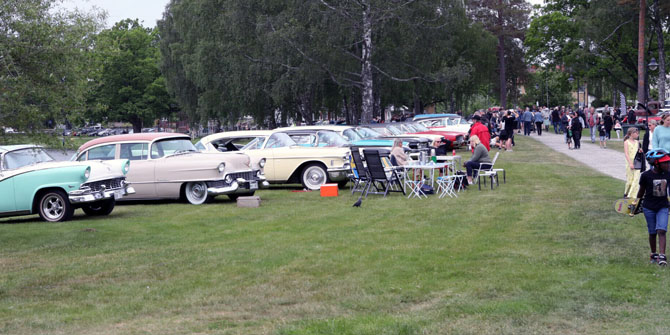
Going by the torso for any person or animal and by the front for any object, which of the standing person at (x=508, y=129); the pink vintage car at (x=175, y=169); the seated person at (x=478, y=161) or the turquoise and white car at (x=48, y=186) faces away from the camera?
the standing person

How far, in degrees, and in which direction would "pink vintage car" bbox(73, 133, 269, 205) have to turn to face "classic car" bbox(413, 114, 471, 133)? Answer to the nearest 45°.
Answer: approximately 90° to its left

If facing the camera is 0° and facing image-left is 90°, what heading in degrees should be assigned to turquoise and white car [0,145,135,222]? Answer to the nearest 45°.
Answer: approximately 315°

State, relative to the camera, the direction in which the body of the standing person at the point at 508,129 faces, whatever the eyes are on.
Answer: away from the camera

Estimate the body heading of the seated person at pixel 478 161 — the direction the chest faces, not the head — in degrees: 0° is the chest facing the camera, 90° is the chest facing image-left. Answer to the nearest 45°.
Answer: approximately 90°
